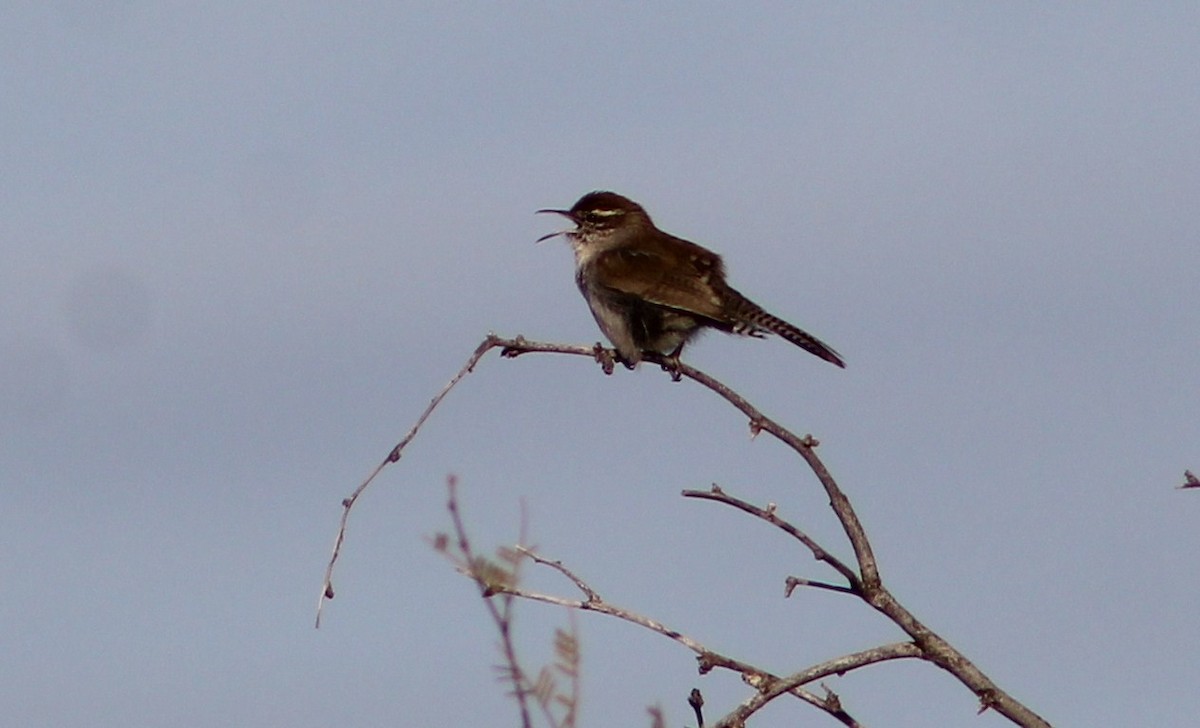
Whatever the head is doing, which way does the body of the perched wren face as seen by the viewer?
to the viewer's left
